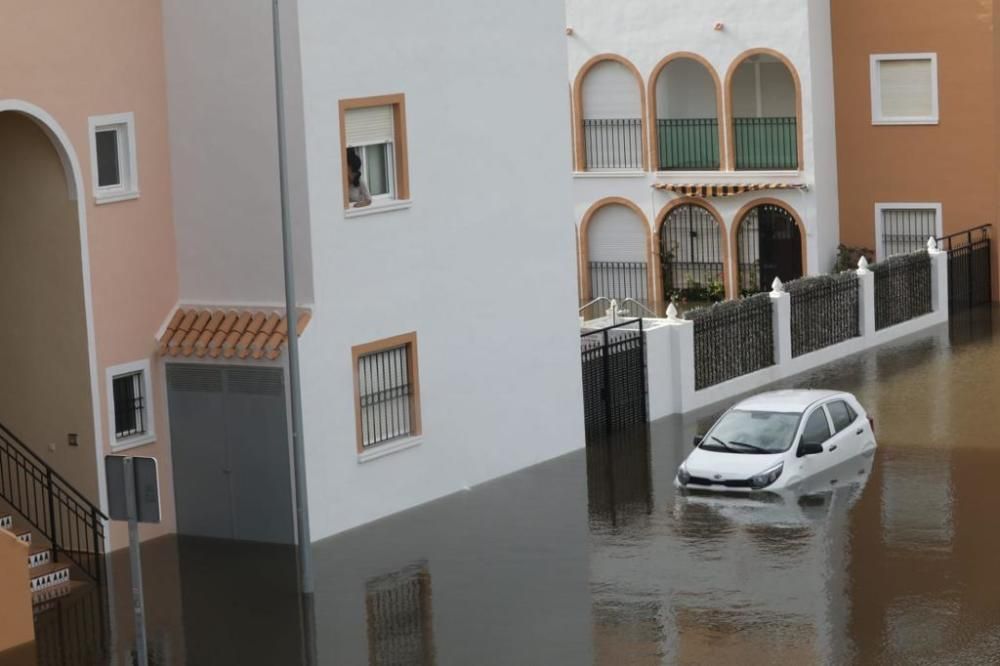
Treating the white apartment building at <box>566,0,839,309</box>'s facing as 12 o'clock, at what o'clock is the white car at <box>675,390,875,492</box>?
The white car is roughly at 12 o'clock from the white apartment building.

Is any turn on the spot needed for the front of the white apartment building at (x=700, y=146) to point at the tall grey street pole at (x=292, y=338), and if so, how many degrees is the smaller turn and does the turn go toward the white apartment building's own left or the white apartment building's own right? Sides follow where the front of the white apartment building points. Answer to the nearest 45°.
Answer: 0° — it already faces it

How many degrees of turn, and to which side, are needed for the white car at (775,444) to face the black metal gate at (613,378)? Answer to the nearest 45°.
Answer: approximately 90° to its right

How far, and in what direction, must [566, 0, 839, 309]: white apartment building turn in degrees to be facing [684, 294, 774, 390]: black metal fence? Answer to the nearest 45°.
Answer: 0° — it already faces it

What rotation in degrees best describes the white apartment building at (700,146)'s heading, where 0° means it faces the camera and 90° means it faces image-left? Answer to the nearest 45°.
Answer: approximately 0°

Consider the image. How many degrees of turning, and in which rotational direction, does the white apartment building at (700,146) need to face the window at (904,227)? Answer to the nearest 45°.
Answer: approximately 90° to its left

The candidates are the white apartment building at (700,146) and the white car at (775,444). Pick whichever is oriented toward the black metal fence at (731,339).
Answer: the white apartment building

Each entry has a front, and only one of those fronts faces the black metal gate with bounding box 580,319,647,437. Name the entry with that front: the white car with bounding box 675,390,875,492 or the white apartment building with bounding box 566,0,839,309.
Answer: the white apartment building

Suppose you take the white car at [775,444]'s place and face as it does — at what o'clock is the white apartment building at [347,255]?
The white apartment building is roughly at 1 o'clock from the white car.
